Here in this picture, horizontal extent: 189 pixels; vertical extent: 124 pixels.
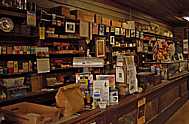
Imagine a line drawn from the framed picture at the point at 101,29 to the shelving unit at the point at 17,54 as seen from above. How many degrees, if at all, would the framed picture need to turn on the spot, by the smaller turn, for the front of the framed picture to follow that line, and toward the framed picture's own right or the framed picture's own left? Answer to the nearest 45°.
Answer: approximately 90° to the framed picture's own right

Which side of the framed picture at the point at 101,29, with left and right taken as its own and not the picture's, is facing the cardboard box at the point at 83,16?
right

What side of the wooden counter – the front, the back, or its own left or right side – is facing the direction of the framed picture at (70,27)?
back

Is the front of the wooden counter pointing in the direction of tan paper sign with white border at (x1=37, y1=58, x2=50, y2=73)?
no

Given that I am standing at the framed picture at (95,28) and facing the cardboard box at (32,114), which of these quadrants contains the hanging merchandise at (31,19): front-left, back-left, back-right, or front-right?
front-right

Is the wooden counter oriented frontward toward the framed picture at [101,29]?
no

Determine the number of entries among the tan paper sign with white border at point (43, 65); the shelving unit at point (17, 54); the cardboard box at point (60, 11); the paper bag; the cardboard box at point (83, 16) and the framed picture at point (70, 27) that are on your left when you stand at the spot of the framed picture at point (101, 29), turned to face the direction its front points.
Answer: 0

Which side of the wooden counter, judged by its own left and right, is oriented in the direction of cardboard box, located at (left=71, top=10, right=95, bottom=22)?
back

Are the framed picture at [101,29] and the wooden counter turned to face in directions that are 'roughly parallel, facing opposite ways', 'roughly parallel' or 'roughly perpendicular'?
roughly parallel

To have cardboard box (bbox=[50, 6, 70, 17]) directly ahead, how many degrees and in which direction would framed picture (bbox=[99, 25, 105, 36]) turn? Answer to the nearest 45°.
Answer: approximately 90° to its right

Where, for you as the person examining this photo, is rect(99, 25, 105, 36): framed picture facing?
facing the viewer and to the right of the viewer
